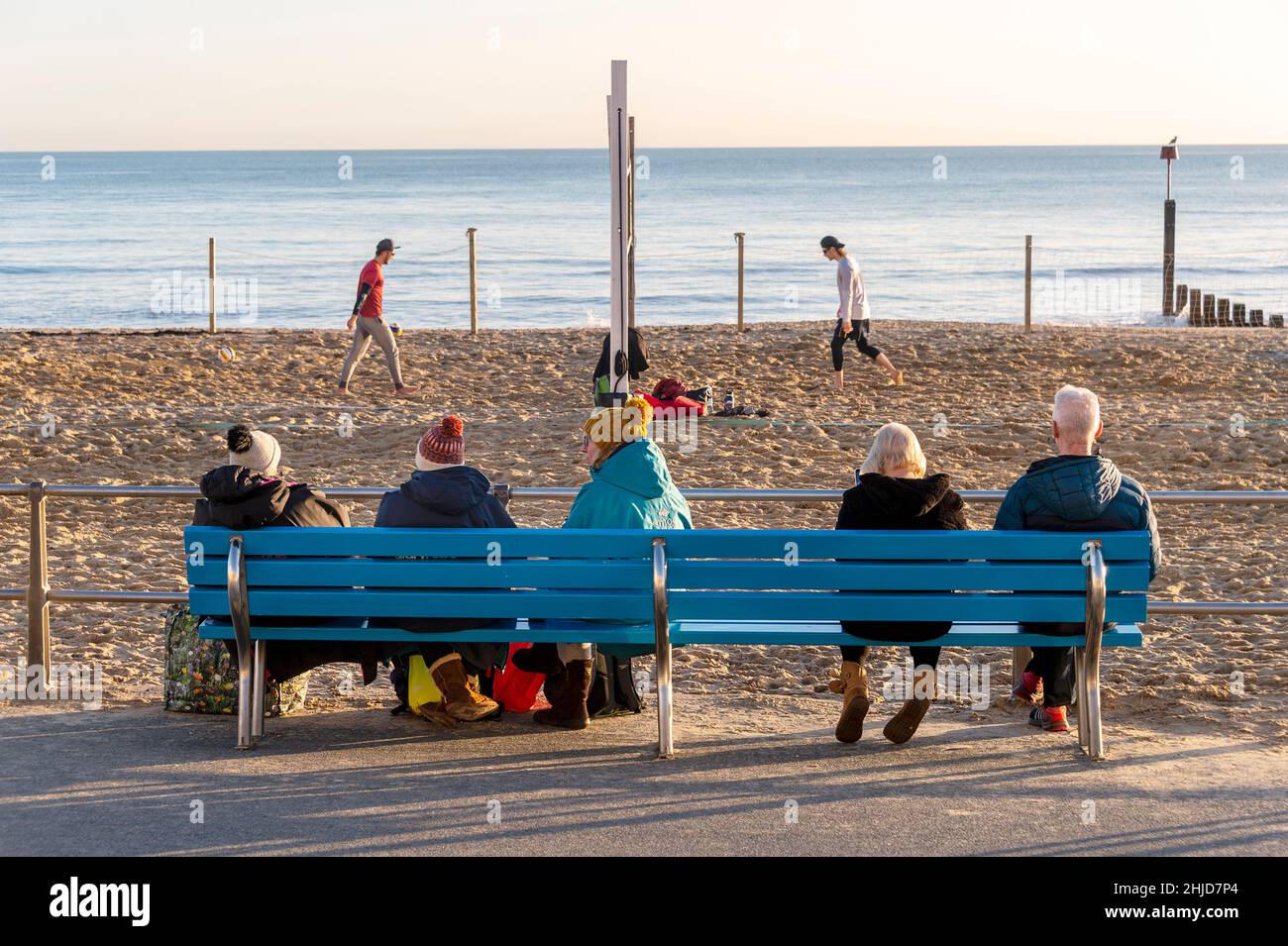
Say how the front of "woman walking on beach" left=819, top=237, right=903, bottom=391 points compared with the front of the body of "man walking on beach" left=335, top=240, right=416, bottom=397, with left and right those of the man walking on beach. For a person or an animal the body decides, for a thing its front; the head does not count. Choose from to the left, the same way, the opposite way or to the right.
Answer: the opposite way

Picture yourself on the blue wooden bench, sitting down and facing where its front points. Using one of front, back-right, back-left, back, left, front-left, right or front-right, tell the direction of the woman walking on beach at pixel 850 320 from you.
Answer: front

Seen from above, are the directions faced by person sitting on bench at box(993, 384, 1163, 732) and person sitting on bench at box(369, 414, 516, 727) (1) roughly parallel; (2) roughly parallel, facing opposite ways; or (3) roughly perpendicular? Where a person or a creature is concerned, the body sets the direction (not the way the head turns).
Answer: roughly parallel

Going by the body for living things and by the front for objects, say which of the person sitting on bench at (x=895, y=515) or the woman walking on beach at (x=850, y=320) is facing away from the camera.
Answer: the person sitting on bench

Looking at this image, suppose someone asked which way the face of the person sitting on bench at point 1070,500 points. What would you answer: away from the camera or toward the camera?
away from the camera

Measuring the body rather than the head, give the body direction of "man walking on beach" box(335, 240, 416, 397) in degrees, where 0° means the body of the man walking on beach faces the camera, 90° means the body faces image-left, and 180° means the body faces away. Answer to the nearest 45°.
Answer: approximately 270°

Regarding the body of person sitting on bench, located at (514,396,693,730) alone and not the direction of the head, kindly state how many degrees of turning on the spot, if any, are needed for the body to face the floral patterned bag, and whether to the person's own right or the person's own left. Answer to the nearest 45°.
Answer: approximately 45° to the person's own left

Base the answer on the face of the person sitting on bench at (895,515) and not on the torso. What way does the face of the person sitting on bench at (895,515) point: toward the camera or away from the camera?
away from the camera

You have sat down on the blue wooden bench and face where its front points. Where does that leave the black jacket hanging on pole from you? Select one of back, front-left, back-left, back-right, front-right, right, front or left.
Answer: front

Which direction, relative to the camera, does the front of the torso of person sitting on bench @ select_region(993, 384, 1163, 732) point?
away from the camera

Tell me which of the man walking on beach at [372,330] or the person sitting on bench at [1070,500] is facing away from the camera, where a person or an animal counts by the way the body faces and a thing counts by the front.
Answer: the person sitting on bench

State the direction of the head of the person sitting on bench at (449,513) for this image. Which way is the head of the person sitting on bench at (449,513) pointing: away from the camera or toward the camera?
away from the camera

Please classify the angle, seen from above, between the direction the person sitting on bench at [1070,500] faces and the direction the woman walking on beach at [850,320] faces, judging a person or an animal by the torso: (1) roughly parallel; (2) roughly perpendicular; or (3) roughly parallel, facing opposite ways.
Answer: roughly perpendicular

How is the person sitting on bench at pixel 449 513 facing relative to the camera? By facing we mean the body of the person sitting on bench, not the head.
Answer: away from the camera

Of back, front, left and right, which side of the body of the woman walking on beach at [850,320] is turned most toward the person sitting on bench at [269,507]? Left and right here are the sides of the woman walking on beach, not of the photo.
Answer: left

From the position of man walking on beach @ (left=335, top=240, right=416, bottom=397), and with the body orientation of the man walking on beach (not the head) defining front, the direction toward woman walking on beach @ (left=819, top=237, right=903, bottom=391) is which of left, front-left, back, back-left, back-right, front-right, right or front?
front

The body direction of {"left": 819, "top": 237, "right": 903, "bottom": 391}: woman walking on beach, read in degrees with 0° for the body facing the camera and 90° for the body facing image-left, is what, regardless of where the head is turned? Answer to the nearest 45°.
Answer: approximately 90°

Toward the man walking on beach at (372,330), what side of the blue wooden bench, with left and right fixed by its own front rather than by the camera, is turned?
front
